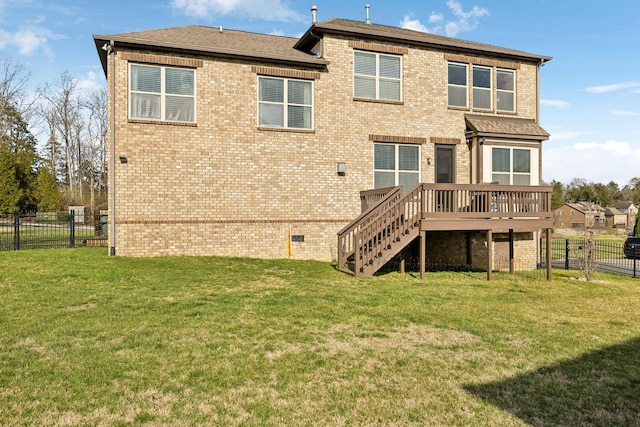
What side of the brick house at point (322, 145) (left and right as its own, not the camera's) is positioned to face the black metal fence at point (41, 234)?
left

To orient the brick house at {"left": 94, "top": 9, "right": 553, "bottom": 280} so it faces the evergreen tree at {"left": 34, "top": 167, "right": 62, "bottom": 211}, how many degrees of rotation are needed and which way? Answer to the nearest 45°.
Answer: approximately 45° to its left

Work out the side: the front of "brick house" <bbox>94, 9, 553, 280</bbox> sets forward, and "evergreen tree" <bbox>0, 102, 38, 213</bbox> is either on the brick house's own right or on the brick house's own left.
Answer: on the brick house's own left

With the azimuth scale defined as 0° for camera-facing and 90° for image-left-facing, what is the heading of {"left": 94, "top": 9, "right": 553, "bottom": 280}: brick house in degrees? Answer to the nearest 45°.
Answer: approximately 180°

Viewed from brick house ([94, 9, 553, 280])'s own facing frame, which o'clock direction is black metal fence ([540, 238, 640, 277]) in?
The black metal fence is roughly at 4 o'clock from the brick house.
